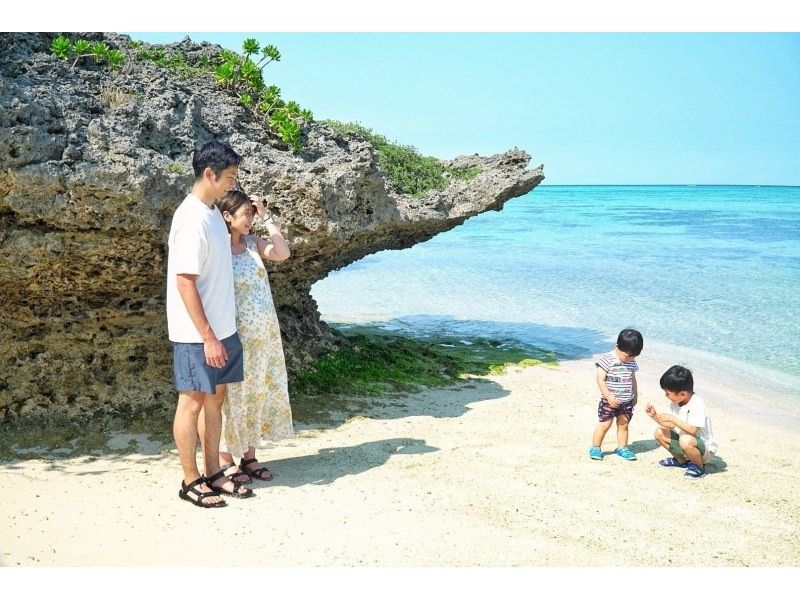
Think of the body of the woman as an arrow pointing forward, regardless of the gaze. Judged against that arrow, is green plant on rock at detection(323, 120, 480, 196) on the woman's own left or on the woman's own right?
on the woman's own left

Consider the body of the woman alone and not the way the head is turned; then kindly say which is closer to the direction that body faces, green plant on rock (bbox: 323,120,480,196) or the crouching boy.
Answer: the crouching boy

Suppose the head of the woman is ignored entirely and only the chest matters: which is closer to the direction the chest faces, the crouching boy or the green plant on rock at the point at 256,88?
the crouching boy

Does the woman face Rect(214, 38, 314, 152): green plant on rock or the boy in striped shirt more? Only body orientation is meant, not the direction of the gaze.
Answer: the boy in striped shirt

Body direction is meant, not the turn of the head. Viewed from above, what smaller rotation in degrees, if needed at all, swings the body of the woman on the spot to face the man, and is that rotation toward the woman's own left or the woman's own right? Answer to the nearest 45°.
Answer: approximately 90° to the woman's own right

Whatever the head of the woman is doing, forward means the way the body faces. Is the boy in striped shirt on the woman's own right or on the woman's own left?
on the woman's own left

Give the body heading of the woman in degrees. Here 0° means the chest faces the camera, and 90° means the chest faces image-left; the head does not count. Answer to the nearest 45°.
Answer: approximately 315°

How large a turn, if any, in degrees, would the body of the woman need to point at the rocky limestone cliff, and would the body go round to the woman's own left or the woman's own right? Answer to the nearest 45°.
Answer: approximately 180°

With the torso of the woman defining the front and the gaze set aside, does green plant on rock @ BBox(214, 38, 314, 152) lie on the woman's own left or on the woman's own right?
on the woman's own left
